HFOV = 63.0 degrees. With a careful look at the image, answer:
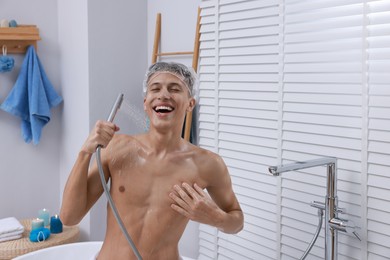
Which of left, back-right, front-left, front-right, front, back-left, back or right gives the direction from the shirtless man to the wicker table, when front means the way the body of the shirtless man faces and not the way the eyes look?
back-right

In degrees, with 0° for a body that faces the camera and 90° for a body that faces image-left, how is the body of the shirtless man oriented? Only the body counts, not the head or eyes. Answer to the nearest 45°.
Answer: approximately 0°

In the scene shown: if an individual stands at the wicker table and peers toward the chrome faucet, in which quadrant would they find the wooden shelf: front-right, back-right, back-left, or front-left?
back-left

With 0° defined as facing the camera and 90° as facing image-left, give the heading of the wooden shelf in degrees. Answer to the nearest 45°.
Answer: approximately 0°

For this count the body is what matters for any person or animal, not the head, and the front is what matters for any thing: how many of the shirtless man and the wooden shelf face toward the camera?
2

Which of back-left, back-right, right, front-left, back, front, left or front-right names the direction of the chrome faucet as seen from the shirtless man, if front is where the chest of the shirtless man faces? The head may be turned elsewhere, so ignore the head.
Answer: left
